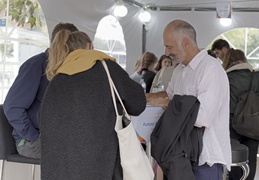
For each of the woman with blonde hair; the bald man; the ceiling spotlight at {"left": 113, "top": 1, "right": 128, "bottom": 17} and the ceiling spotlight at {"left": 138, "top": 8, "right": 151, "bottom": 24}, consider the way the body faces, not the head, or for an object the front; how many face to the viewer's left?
1

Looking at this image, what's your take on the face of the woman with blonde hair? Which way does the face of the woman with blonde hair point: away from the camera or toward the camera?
away from the camera

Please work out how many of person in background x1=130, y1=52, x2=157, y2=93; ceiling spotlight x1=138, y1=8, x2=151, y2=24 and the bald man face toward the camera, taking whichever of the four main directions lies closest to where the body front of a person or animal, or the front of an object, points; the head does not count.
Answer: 1

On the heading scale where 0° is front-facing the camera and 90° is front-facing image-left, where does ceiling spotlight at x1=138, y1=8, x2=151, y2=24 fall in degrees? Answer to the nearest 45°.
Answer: approximately 0°

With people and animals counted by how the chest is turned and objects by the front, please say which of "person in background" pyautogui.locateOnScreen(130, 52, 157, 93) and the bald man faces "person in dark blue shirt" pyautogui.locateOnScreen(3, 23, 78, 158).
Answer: the bald man

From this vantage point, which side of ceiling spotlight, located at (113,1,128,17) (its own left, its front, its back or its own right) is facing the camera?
front

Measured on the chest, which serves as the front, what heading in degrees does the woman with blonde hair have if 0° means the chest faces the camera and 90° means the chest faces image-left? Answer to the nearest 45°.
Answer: approximately 225°

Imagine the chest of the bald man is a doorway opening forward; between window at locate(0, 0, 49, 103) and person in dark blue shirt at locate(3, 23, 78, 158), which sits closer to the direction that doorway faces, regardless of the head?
the person in dark blue shirt

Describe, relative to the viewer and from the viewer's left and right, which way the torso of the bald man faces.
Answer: facing to the left of the viewer
